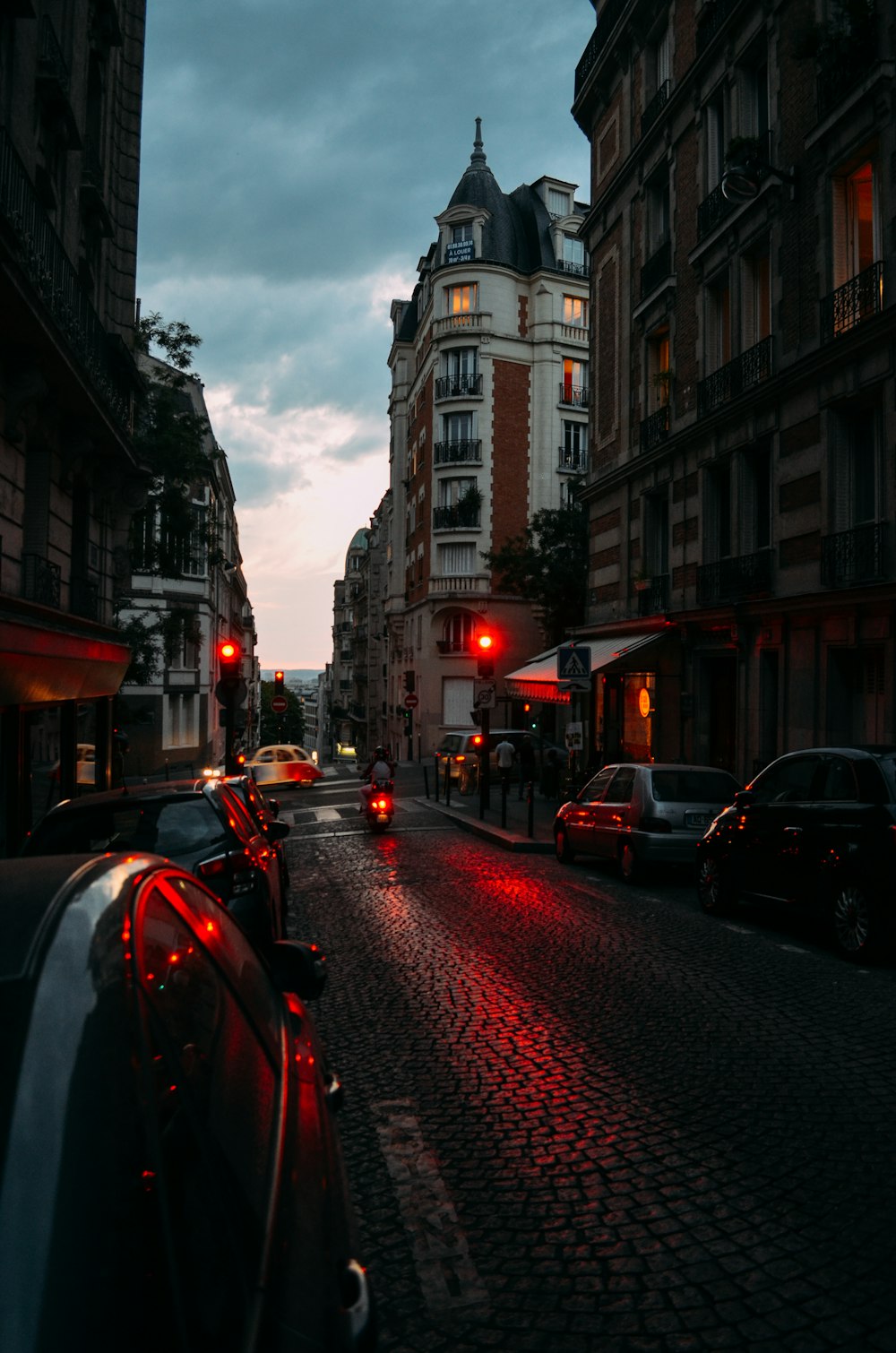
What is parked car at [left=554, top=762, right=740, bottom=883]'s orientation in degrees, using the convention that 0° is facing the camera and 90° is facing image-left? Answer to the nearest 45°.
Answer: approximately 135°

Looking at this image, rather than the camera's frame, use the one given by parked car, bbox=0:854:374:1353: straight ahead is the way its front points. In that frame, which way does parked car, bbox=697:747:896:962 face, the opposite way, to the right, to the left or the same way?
the same way

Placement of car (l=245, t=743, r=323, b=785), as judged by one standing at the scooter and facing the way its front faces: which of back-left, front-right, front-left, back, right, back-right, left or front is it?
front

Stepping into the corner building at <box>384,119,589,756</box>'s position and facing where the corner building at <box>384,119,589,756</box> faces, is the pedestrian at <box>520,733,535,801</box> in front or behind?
in front

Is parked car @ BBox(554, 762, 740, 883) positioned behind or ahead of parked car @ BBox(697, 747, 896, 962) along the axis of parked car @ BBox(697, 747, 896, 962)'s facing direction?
ahead

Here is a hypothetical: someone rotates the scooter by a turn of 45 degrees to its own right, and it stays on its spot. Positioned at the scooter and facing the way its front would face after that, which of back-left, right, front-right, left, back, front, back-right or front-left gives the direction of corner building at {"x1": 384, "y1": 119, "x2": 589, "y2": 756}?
front-left

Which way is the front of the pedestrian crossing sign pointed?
toward the camera

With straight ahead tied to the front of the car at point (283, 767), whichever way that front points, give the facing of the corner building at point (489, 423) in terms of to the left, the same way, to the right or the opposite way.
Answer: to the left

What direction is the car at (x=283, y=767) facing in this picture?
to the viewer's left

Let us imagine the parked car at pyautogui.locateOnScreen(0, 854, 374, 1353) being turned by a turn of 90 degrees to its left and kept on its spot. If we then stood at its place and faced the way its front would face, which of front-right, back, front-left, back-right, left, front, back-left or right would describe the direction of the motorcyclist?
right

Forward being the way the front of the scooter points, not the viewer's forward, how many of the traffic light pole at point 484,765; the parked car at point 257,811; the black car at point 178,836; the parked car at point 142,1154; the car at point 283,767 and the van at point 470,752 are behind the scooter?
3

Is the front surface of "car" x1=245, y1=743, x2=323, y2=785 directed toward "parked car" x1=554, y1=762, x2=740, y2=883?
no

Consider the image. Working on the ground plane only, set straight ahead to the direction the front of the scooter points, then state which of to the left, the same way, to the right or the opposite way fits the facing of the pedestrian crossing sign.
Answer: the opposite way

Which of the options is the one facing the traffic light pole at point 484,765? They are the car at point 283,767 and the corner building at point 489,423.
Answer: the corner building

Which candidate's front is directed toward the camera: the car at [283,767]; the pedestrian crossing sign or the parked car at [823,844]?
the pedestrian crossing sign

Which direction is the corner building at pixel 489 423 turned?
toward the camera

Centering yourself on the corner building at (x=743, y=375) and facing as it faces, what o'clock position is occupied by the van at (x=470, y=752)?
The van is roughly at 3 o'clock from the corner building.

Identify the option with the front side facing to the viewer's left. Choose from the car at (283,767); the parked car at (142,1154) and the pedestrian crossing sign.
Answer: the car at (283,767)

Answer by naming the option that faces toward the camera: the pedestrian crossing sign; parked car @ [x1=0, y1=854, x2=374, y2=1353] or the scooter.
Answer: the pedestrian crossing sign

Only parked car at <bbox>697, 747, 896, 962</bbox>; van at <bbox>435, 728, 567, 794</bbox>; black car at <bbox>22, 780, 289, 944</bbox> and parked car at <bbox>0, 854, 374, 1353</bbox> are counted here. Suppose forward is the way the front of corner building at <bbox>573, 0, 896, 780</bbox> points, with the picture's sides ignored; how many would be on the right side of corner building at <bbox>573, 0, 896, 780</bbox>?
1
